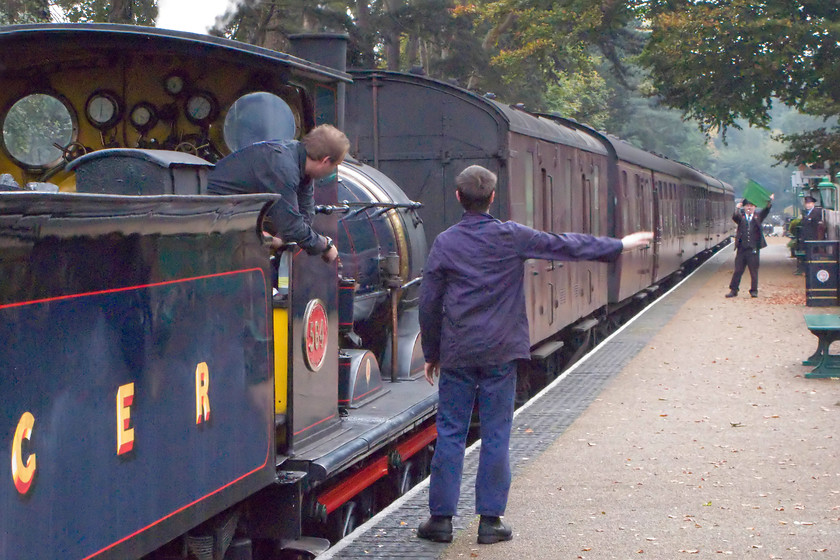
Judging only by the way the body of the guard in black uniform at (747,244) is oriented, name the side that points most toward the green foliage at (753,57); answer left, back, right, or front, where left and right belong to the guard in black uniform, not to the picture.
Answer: back

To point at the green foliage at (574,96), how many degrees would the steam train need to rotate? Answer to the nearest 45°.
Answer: approximately 45° to its left

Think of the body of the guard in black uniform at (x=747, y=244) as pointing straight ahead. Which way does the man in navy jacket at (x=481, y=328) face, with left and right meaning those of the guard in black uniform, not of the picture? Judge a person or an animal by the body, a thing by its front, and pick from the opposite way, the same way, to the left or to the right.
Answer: the opposite way

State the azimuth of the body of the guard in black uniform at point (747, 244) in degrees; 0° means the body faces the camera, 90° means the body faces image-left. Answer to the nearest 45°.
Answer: approximately 0°

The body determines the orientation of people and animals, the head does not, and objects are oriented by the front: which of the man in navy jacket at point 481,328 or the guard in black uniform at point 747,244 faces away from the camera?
the man in navy jacket

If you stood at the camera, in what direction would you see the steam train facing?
facing away from the viewer and to the right of the viewer

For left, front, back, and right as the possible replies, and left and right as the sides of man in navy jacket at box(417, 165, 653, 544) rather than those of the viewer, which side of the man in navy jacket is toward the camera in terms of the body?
back
